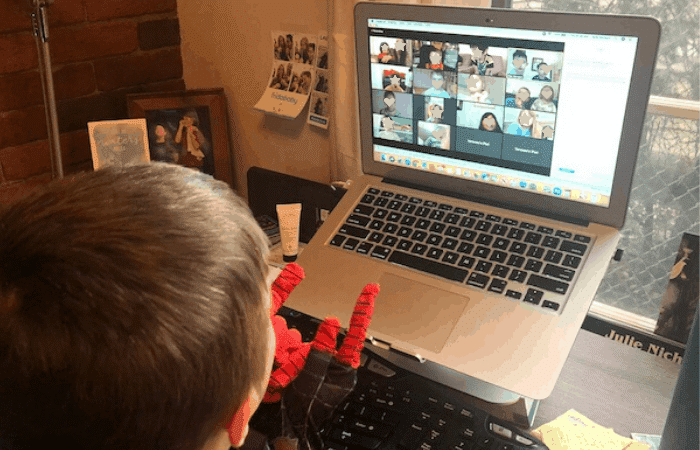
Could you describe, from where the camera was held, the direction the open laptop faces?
facing the viewer and to the left of the viewer

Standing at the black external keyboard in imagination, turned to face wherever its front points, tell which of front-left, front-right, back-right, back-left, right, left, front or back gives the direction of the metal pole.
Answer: right

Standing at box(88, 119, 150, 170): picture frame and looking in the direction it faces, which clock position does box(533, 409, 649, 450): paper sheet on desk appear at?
The paper sheet on desk is roughly at 11 o'clock from the picture frame.

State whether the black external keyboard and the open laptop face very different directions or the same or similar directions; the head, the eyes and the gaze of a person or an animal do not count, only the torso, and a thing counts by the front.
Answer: same or similar directions

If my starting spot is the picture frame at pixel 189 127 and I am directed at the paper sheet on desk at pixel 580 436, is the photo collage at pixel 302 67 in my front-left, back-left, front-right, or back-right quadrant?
front-left

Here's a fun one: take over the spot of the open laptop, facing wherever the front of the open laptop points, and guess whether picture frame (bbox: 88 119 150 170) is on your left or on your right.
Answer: on your right

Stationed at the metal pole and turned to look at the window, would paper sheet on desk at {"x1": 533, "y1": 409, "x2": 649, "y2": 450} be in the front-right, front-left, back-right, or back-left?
front-right

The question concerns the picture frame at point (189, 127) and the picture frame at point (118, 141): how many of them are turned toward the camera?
2

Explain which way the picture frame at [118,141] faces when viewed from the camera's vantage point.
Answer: facing the viewer

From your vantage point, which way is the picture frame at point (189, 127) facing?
toward the camera

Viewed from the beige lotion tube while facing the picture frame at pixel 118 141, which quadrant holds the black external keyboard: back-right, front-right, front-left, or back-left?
back-left
